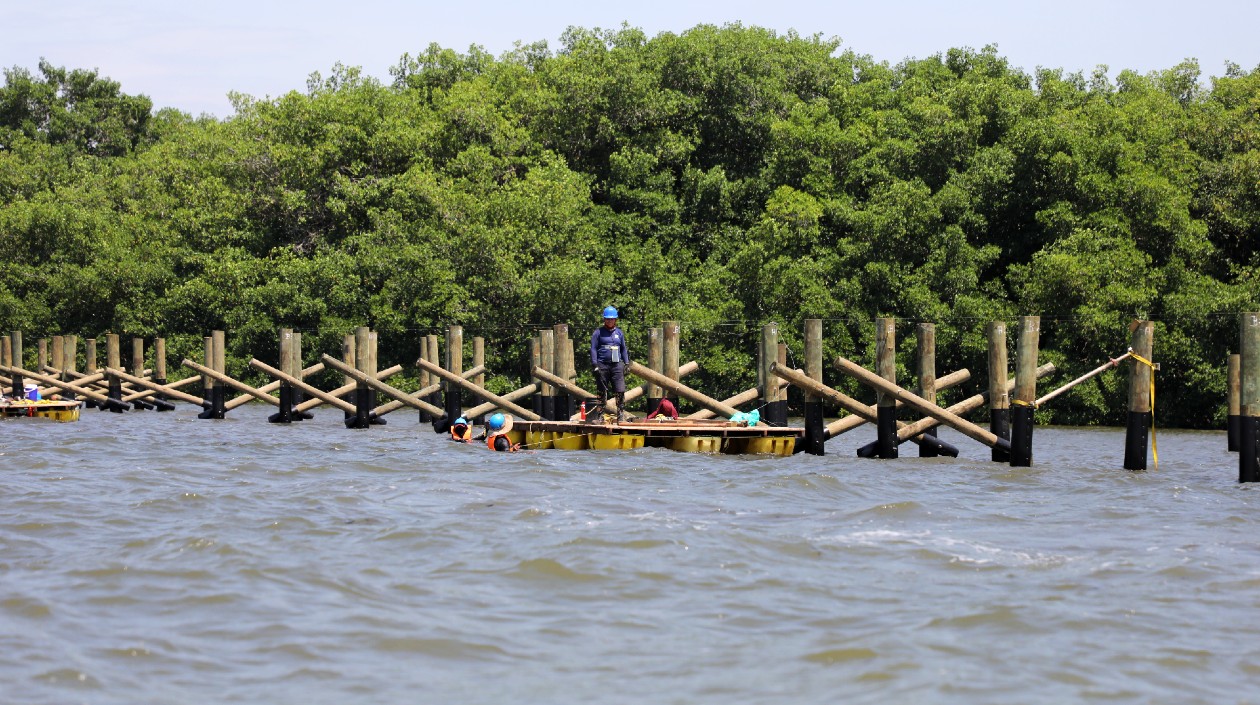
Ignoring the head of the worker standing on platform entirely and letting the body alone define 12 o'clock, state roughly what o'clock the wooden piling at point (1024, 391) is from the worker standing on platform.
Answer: The wooden piling is roughly at 10 o'clock from the worker standing on platform.

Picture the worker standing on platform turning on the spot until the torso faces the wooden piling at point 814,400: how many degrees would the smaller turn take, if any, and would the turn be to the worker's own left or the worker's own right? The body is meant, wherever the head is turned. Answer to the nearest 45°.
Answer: approximately 90° to the worker's own left

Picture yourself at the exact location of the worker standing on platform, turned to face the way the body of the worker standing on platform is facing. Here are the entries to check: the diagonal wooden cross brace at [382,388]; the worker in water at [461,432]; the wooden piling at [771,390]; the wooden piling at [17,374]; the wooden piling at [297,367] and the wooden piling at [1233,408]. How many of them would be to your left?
2

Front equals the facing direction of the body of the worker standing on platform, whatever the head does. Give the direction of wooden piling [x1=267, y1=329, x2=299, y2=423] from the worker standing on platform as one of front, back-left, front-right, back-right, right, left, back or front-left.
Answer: back-right

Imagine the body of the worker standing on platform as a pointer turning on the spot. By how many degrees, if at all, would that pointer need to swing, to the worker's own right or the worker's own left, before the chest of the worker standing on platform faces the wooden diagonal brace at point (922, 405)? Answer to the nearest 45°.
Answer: approximately 45° to the worker's own left

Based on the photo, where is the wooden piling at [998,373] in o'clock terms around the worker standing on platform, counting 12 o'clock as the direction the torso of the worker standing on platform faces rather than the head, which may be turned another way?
The wooden piling is roughly at 10 o'clock from the worker standing on platform.

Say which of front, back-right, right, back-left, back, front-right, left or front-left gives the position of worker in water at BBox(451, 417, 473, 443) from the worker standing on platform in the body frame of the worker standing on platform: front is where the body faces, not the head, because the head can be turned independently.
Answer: back-right

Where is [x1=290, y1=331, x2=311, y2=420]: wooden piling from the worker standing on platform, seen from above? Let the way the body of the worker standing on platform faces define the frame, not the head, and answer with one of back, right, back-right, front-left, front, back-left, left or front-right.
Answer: back-right

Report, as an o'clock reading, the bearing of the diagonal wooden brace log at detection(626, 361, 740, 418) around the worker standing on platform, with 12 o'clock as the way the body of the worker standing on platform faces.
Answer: The diagonal wooden brace log is roughly at 8 o'clock from the worker standing on platform.

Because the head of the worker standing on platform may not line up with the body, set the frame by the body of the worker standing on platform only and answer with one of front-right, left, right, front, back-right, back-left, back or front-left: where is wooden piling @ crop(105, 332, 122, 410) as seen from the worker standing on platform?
back-right

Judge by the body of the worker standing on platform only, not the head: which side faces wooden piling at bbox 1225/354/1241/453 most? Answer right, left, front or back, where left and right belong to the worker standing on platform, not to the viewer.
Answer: left

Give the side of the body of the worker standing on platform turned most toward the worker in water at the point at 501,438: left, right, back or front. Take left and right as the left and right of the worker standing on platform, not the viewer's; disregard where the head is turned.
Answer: right

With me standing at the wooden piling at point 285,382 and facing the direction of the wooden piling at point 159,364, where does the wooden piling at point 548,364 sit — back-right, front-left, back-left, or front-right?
back-right

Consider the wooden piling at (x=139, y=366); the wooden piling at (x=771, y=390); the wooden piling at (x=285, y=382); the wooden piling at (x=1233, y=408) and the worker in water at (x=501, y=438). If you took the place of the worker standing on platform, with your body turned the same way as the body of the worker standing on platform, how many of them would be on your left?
2

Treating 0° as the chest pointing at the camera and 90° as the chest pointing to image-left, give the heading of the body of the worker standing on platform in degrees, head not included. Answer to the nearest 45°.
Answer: approximately 0°

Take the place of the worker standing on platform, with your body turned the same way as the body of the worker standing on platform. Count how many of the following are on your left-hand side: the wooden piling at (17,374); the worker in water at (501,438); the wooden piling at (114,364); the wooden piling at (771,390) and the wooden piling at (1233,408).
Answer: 2
